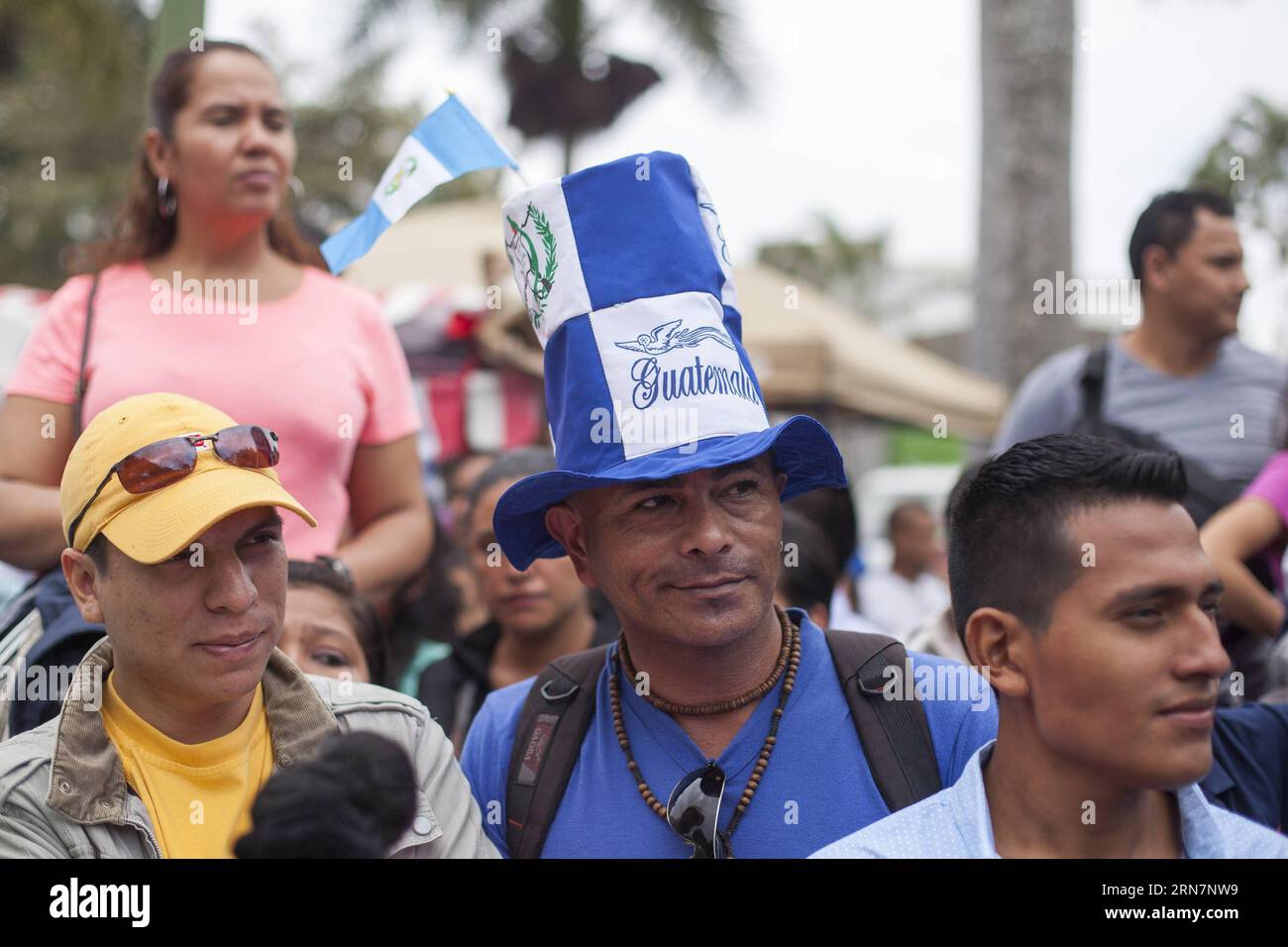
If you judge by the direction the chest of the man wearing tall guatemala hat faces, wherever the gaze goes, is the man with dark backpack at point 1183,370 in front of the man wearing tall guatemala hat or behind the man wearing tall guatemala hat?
behind

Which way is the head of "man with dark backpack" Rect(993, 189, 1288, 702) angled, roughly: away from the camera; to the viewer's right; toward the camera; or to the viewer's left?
to the viewer's right

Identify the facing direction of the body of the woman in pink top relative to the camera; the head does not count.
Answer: toward the camera

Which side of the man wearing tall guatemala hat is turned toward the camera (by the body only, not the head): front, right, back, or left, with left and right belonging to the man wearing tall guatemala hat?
front

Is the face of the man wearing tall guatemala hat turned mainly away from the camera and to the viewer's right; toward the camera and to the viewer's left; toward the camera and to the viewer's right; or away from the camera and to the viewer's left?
toward the camera and to the viewer's right

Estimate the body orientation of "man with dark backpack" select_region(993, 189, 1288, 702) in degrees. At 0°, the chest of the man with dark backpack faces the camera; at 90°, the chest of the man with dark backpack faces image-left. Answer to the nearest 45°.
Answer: approximately 315°

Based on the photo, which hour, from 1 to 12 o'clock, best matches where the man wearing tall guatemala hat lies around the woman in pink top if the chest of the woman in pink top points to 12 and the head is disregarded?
The man wearing tall guatemala hat is roughly at 11 o'clock from the woman in pink top.

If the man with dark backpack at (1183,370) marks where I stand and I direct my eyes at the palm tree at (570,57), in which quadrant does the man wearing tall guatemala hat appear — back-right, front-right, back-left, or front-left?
back-left

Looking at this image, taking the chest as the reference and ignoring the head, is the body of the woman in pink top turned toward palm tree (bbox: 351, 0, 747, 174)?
no

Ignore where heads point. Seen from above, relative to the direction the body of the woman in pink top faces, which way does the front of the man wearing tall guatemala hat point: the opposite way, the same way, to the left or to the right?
the same way

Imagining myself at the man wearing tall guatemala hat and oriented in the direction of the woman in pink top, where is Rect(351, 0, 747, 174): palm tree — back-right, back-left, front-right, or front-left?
front-right

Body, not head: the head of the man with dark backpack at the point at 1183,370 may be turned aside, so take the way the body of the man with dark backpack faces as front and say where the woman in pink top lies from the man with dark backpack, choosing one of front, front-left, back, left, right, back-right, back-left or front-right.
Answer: right

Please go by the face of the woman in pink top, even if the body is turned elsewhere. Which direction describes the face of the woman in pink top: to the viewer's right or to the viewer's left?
to the viewer's right

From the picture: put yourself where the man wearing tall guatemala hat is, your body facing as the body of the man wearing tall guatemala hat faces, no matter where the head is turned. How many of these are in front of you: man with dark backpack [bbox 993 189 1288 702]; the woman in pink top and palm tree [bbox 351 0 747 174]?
0

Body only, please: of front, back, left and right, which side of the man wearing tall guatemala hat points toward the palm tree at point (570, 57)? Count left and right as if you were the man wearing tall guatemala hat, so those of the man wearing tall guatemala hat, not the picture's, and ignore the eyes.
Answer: back

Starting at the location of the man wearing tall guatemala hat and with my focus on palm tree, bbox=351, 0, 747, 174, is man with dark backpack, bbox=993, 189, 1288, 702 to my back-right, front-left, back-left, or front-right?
front-right

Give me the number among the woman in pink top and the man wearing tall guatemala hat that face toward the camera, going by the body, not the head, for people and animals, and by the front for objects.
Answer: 2
